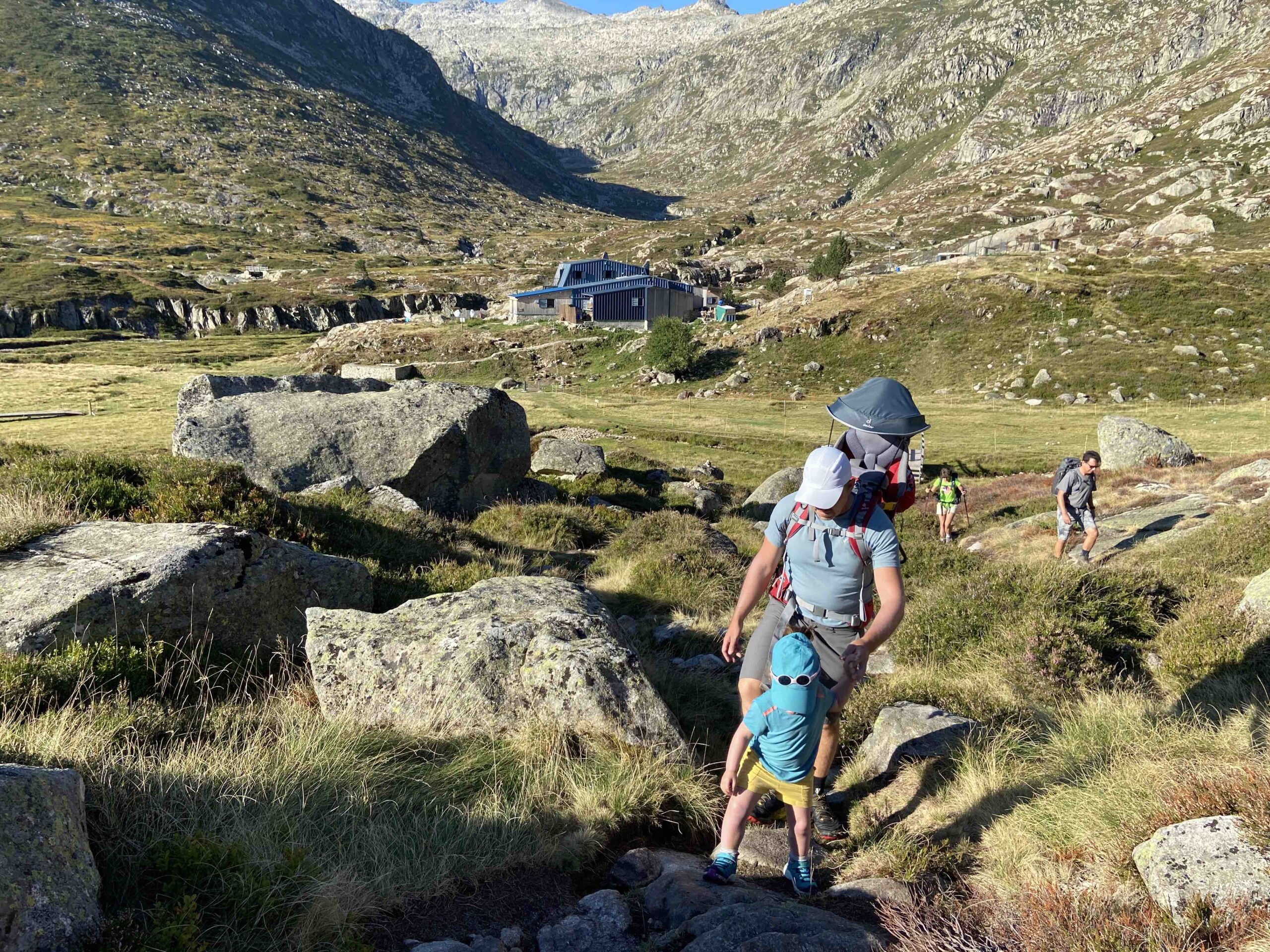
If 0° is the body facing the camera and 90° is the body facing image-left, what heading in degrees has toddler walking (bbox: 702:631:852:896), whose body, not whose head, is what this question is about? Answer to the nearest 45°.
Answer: approximately 0°

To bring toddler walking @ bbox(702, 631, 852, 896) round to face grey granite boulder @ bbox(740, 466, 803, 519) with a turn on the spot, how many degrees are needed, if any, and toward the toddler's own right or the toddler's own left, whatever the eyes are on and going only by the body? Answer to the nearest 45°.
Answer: approximately 180°

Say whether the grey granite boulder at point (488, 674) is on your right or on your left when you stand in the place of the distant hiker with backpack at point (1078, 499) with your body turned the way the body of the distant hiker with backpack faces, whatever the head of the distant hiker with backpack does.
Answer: on your right
